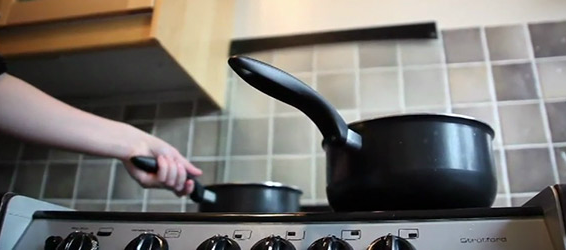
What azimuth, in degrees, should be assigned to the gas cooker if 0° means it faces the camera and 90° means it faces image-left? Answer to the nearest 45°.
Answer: approximately 0°
